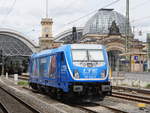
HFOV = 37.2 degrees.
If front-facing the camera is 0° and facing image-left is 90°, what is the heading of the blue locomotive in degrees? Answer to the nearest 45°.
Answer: approximately 315°
